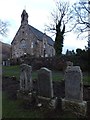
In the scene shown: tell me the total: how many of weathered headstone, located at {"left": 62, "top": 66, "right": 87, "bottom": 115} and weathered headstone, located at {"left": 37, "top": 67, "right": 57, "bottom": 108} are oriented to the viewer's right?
0

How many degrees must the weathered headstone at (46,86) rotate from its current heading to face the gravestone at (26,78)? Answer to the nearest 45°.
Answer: approximately 90° to its right

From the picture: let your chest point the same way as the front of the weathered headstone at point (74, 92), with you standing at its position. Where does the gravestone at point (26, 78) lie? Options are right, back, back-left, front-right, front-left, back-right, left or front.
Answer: right

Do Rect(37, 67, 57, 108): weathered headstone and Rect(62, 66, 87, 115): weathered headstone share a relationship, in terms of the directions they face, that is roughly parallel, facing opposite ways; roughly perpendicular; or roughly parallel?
roughly parallel

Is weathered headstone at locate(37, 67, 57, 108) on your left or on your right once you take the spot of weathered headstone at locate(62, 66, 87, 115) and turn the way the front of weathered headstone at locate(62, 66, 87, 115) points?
on your right

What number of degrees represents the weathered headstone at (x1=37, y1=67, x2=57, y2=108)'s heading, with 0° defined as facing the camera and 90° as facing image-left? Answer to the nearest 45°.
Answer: approximately 45°

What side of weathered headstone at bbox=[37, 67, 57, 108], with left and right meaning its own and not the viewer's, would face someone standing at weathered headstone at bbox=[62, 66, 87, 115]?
left

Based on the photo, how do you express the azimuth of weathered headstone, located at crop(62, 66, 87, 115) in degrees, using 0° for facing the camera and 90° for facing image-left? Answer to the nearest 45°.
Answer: approximately 45°
